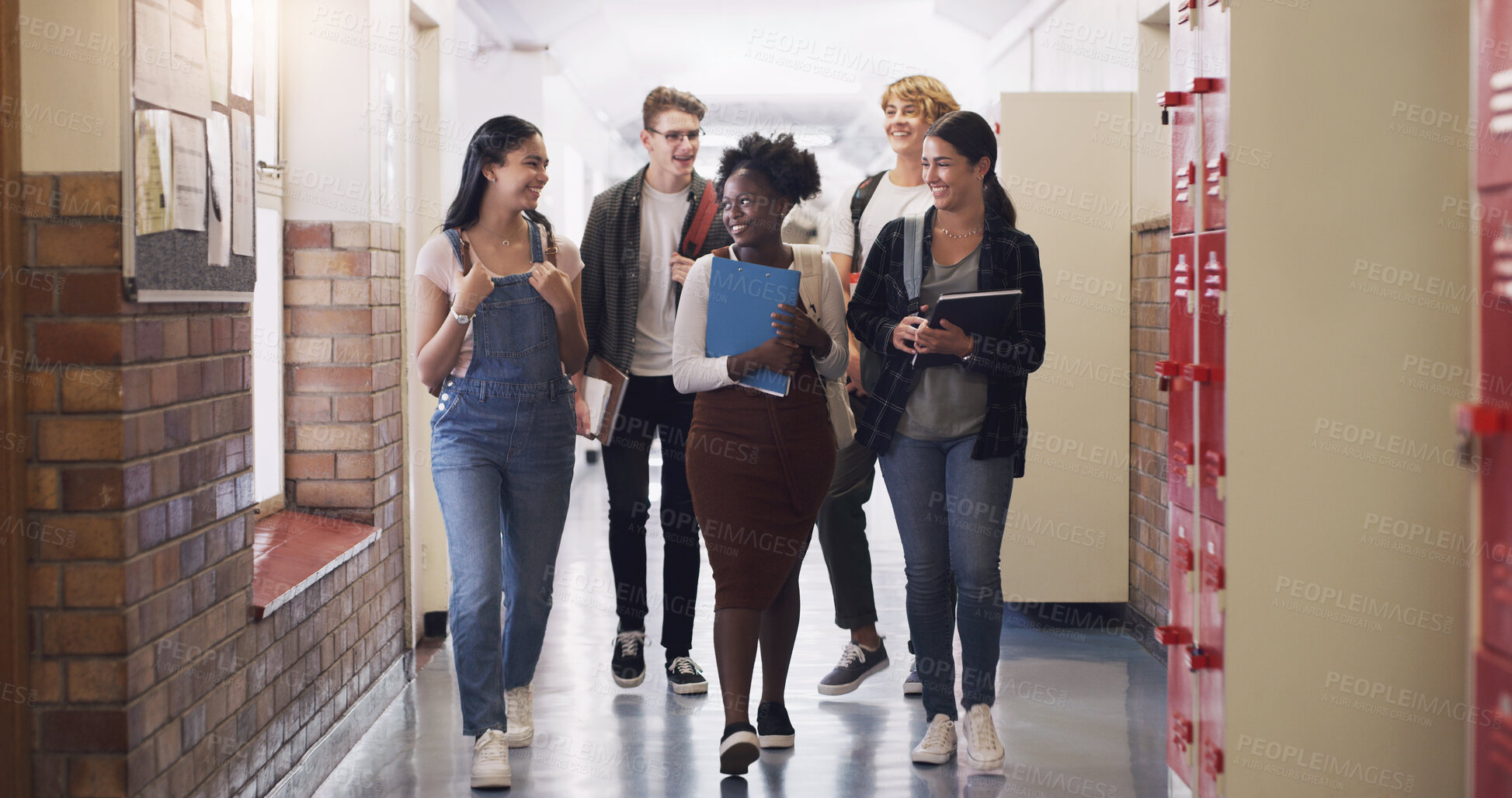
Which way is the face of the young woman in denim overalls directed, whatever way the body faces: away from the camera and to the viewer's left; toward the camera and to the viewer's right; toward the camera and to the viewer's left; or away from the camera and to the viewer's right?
toward the camera and to the viewer's right

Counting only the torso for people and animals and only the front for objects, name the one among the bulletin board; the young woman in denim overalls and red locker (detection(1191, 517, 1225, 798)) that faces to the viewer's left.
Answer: the red locker

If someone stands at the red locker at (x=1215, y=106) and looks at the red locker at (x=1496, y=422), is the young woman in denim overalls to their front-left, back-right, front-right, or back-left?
back-right

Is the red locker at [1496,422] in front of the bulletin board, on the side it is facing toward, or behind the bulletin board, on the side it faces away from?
in front

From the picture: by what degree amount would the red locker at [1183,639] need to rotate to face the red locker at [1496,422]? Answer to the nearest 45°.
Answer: approximately 135° to its left

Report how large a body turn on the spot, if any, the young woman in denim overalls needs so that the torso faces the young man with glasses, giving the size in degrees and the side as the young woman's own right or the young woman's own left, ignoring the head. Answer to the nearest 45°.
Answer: approximately 135° to the young woman's own left

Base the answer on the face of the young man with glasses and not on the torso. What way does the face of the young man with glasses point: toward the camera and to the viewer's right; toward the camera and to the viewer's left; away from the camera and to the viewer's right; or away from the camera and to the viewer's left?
toward the camera and to the viewer's right

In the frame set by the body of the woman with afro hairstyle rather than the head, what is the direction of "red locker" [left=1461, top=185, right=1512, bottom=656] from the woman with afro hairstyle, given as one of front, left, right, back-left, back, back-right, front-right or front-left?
front-left

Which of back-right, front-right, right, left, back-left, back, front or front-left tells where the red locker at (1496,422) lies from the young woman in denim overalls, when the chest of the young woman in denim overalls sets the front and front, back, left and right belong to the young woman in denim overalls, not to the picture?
front-left
